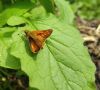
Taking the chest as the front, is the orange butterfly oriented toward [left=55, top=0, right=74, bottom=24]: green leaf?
no

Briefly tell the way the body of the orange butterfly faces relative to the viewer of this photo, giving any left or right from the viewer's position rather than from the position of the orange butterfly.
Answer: facing away from the viewer and to the left of the viewer

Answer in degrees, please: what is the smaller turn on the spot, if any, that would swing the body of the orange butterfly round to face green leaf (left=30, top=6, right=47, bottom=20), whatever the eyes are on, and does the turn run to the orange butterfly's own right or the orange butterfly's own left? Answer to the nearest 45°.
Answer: approximately 45° to the orange butterfly's own right

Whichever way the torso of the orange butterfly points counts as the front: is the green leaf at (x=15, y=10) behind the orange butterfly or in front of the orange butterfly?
in front

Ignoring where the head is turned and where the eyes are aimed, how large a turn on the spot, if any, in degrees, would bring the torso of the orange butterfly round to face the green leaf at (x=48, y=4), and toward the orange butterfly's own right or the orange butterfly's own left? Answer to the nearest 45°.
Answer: approximately 45° to the orange butterfly's own right
